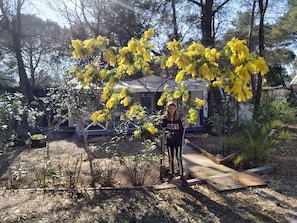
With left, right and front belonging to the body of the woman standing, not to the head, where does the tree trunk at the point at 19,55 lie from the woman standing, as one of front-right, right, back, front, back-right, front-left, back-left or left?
back-right

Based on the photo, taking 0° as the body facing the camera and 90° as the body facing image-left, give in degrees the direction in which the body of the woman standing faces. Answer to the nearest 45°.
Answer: approximately 0°

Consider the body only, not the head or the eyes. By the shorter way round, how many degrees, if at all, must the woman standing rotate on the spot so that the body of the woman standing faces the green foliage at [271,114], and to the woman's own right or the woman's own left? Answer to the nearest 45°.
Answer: approximately 135° to the woman's own left

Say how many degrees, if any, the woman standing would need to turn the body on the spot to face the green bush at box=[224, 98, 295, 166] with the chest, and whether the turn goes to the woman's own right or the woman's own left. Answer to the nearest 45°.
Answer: approximately 135° to the woman's own left
